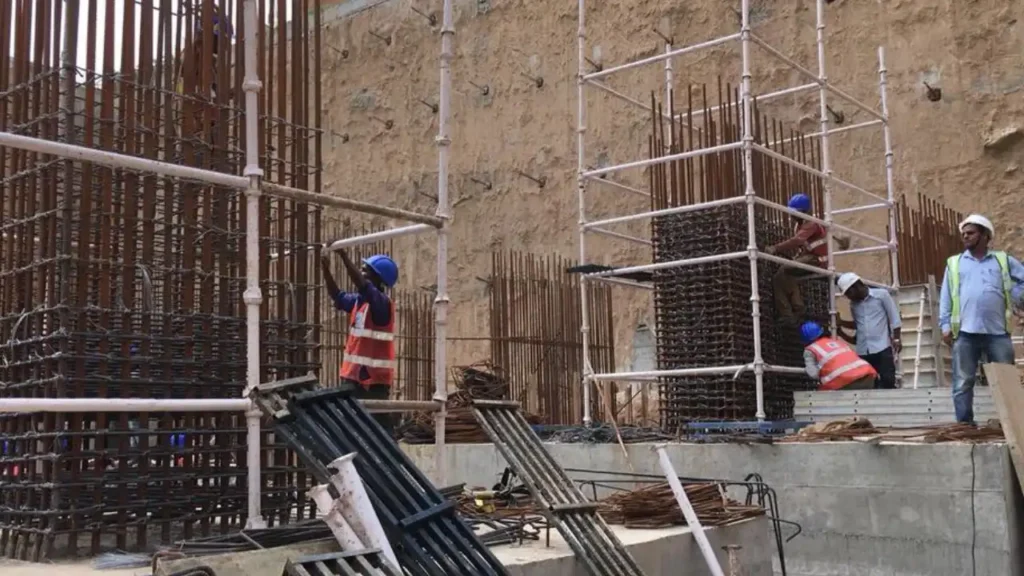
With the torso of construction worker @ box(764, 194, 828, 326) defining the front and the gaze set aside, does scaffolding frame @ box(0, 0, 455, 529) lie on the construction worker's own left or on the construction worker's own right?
on the construction worker's own left

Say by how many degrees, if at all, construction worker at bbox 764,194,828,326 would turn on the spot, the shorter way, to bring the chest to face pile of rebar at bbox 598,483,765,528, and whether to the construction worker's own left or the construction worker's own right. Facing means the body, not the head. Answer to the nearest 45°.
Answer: approximately 90° to the construction worker's own left

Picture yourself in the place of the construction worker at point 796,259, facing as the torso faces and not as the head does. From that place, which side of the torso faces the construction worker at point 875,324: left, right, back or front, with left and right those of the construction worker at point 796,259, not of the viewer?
back

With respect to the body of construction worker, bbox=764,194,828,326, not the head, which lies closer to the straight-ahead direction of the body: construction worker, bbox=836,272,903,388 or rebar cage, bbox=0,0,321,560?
the rebar cage

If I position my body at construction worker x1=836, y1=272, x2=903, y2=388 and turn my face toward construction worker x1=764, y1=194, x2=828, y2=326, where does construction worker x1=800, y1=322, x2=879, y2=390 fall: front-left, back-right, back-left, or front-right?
front-left

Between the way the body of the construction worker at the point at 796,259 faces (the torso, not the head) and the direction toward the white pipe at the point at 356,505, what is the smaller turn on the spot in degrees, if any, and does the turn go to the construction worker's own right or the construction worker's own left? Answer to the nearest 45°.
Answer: approximately 90° to the construction worker's own left

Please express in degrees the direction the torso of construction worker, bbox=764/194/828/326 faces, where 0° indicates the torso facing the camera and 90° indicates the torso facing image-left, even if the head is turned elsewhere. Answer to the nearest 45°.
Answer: approximately 90°

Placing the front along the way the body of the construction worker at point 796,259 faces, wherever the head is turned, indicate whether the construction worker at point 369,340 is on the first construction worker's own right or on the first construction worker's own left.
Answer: on the first construction worker's own left

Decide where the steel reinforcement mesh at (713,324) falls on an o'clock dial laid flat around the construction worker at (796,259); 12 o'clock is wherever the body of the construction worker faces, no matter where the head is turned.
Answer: The steel reinforcement mesh is roughly at 11 o'clock from the construction worker.

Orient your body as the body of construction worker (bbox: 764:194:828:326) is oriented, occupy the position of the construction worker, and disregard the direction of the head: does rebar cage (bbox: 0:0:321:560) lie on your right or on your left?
on your left
